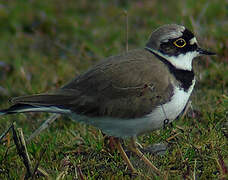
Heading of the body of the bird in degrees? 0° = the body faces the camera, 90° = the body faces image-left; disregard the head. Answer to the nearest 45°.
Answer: approximately 270°
